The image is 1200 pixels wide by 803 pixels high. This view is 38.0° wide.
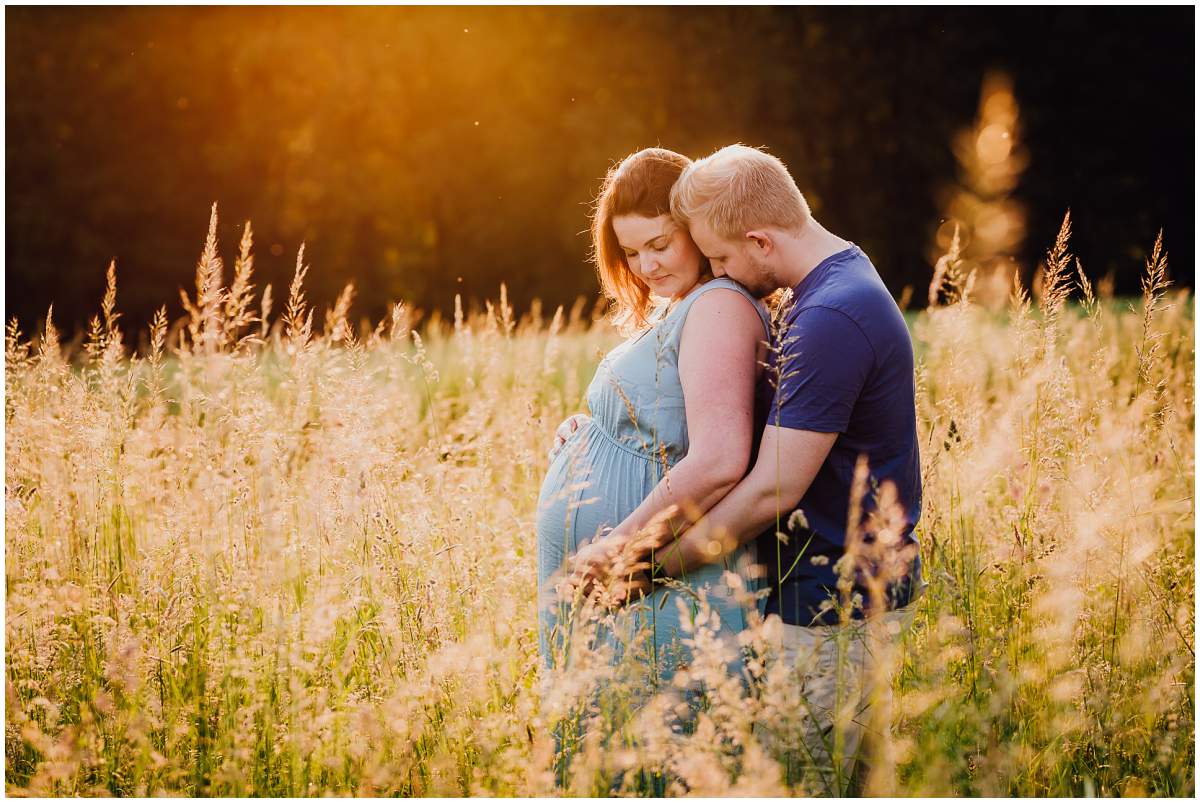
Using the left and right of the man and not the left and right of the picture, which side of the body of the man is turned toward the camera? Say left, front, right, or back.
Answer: left
